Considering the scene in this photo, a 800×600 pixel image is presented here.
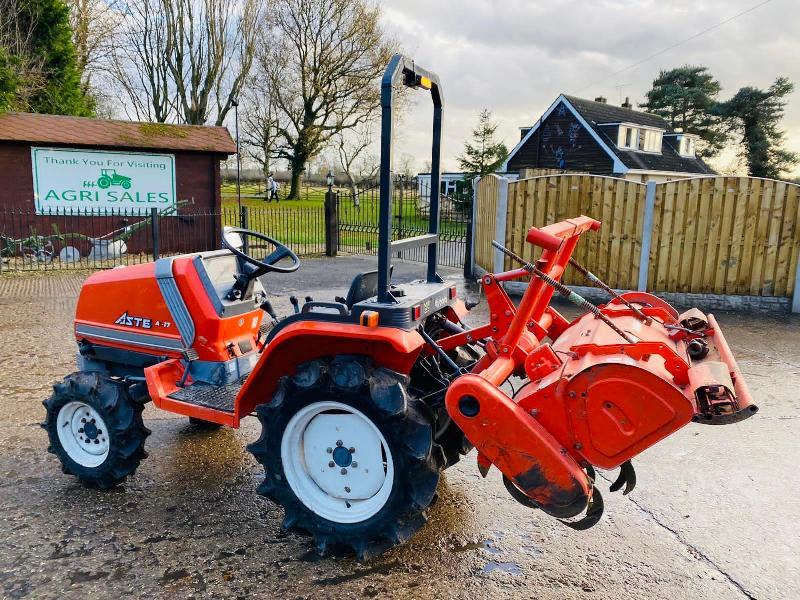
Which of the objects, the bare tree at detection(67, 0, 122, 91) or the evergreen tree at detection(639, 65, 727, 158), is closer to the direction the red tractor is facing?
the bare tree

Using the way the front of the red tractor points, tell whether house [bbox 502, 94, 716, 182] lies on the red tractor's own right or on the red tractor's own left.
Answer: on the red tractor's own right

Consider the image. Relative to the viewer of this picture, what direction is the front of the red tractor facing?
facing away from the viewer and to the left of the viewer

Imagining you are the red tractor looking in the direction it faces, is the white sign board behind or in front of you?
in front

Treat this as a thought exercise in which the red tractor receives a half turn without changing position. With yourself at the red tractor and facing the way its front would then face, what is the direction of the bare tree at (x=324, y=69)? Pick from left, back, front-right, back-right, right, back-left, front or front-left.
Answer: back-left

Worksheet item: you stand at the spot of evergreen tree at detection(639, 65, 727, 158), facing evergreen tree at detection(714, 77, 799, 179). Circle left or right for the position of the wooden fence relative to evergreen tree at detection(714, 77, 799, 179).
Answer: right

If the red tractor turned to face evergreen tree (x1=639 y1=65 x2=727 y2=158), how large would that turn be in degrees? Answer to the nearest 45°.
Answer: approximately 90° to its right

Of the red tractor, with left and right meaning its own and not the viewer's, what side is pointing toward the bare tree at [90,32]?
front

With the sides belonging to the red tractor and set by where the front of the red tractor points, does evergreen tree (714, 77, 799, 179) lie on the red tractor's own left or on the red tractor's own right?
on the red tractor's own right

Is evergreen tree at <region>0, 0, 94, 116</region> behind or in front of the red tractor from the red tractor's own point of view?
in front

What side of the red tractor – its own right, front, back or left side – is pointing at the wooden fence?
right
